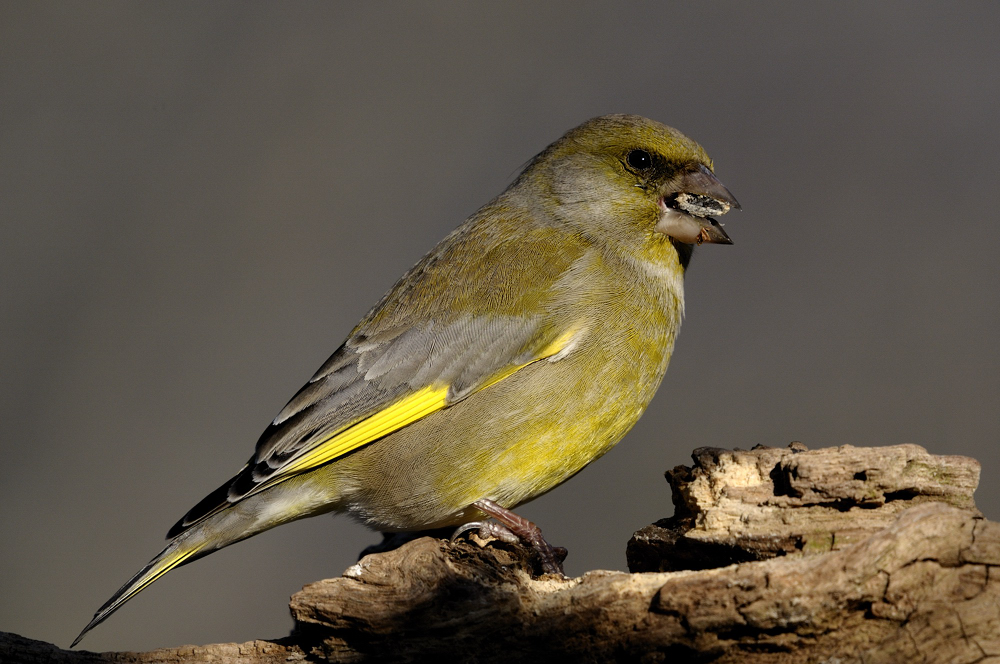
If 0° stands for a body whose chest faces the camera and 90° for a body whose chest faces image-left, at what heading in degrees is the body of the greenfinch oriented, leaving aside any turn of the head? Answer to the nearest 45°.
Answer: approximately 270°
